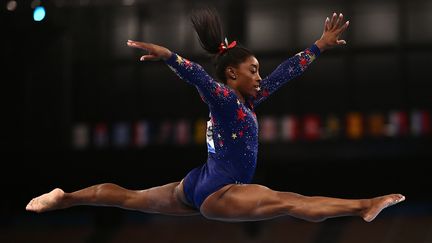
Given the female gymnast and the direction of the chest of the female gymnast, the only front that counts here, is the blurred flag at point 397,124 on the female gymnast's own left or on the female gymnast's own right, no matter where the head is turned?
on the female gymnast's own left

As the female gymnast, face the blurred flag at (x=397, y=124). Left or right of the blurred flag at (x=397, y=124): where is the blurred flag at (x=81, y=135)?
left

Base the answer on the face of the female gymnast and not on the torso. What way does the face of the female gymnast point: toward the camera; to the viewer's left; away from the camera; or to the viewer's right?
to the viewer's right
